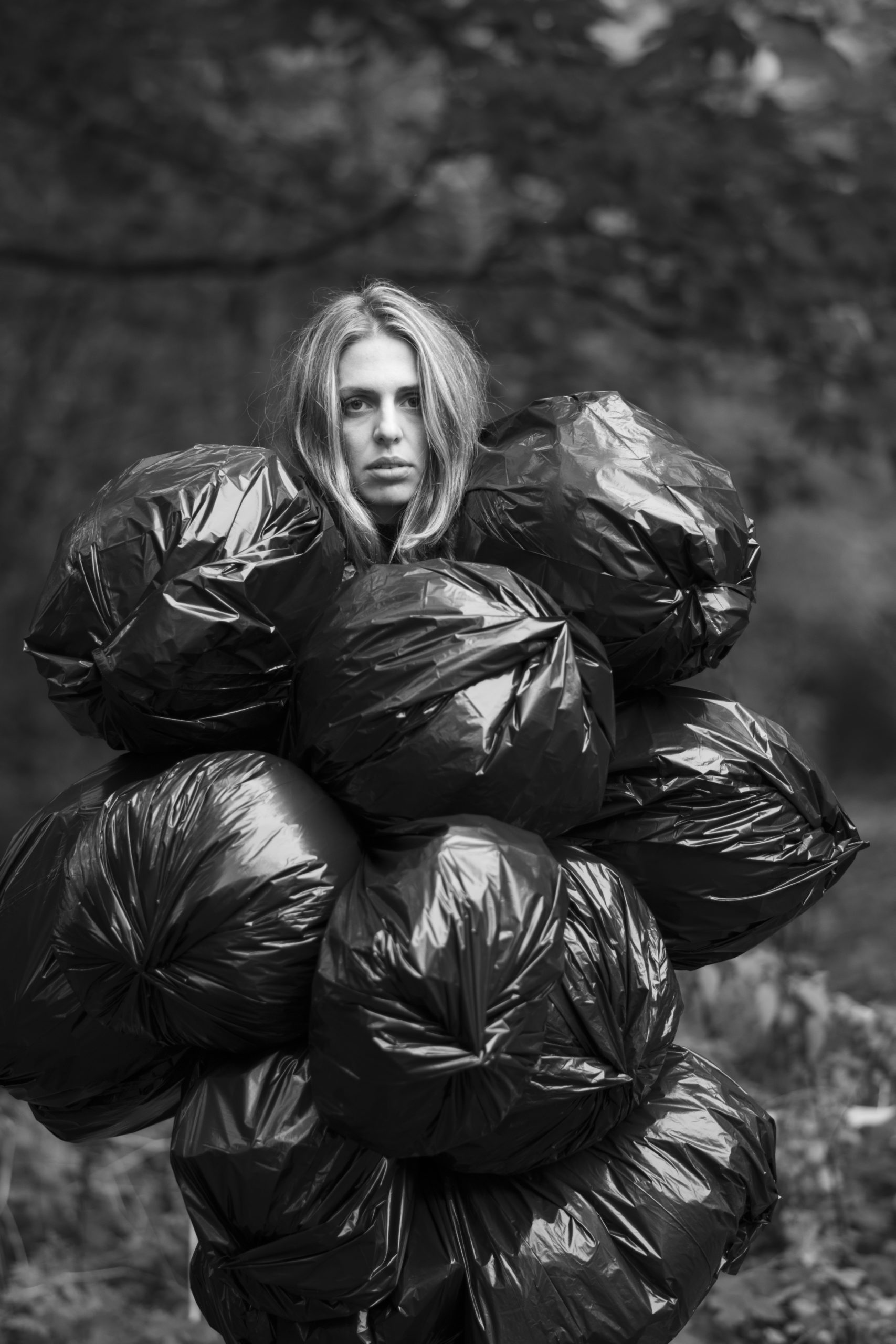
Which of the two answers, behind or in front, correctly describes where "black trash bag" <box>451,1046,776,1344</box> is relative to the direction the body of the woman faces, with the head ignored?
in front

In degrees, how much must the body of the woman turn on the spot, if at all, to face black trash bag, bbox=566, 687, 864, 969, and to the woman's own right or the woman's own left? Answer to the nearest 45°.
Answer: approximately 45° to the woman's own left

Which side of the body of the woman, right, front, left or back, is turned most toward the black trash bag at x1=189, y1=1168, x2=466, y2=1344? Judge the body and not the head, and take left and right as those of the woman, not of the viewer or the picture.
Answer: front

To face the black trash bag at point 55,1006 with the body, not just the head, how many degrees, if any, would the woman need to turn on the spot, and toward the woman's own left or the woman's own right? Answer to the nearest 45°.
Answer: approximately 45° to the woman's own right

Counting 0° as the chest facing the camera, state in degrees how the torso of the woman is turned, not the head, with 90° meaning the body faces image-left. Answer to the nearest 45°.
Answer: approximately 0°
